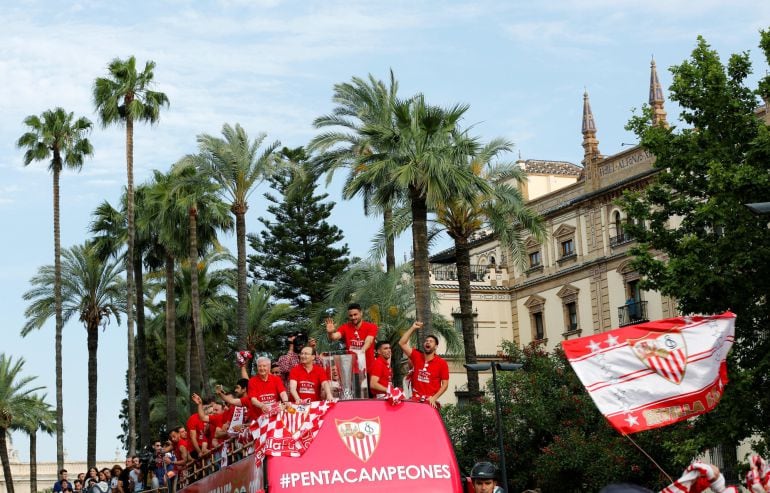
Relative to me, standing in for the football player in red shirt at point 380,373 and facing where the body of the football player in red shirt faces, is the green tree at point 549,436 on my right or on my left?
on my left

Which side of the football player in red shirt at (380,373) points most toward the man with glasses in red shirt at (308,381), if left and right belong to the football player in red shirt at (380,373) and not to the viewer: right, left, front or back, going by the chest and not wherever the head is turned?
right

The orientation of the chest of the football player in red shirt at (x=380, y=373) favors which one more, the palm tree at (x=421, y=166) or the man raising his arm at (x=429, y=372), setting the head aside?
the man raising his arm

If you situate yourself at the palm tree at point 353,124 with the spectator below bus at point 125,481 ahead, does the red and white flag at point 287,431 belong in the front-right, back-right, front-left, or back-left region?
front-left

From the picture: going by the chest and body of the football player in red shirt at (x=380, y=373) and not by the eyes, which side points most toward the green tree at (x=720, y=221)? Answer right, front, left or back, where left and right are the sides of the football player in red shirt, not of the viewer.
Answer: left

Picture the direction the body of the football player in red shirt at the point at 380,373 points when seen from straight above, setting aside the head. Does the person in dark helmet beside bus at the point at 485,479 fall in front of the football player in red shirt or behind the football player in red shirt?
in front

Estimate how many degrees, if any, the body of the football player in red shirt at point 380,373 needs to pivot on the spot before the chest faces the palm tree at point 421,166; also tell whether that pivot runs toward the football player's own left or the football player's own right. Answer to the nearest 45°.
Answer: approximately 135° to the football player's own left

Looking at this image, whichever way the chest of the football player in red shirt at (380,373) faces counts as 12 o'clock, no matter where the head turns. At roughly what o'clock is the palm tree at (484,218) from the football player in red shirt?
The palm tree is roughly at 8 o'clock from the football player in red shirt.

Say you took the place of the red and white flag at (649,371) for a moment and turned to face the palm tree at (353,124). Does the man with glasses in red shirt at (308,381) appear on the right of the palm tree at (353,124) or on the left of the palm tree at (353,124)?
left

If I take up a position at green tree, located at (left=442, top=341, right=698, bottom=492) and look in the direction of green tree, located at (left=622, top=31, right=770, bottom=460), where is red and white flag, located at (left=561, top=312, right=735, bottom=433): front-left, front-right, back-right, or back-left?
front-right

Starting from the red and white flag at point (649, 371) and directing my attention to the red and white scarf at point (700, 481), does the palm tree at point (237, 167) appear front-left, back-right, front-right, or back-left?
back-right

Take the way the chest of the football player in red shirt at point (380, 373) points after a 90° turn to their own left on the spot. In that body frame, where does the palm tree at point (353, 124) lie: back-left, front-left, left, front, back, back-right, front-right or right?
front-left

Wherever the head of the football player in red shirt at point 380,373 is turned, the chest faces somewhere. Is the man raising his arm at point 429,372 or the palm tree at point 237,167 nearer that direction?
the man raising his arm

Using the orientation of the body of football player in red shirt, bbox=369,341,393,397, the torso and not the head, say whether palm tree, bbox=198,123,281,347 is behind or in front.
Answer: behind
